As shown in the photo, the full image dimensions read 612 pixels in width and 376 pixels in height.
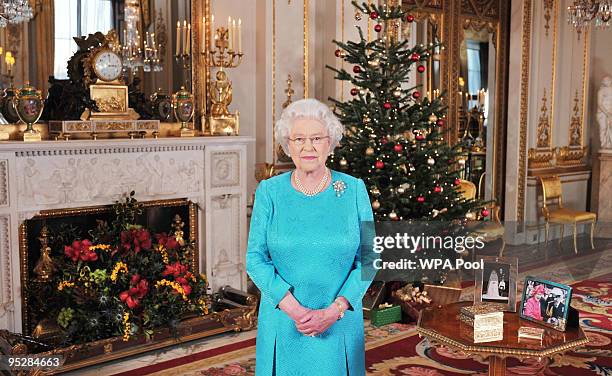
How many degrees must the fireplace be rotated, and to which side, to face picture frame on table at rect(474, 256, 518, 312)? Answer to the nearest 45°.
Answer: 0° — it already faces it

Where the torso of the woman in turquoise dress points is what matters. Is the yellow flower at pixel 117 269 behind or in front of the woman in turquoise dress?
behind

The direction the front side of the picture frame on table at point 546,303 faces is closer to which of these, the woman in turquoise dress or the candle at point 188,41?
the woman in turquoise dress

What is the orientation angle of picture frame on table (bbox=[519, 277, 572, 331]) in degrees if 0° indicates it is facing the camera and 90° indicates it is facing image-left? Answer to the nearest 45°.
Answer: approximately 45°

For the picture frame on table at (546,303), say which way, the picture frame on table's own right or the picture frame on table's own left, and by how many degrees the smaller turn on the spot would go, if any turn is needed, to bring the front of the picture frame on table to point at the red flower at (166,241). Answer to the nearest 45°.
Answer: approximately 90° to the picture frame on table's own right

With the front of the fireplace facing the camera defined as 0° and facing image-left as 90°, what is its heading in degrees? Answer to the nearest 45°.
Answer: approximately 315°

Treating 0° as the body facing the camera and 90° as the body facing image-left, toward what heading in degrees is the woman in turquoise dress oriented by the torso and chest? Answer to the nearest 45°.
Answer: approximately 0°

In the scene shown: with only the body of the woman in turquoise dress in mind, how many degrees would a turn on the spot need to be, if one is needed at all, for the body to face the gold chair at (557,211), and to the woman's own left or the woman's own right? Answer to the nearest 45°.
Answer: approximately 135° to the woman's own left

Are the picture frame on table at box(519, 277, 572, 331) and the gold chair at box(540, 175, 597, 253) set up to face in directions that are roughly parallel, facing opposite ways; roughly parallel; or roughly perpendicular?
roughly perpendicular

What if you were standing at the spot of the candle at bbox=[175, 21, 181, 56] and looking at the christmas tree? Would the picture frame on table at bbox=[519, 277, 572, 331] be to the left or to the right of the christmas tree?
right

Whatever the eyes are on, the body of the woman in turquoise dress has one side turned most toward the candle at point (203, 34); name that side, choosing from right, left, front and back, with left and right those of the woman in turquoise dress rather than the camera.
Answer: back

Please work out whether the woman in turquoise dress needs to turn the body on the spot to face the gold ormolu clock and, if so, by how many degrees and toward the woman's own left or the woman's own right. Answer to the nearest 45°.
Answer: approximately 135° to the woman's own right
